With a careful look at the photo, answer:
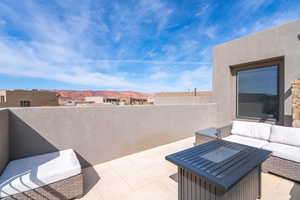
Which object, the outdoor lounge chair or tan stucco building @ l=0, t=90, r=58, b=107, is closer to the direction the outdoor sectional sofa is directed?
the outdoor lounge chair

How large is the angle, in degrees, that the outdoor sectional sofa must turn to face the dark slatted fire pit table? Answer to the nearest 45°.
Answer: approximately 45° to its left

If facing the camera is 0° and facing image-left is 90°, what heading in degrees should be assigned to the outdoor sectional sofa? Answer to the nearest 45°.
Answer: approximately 45°

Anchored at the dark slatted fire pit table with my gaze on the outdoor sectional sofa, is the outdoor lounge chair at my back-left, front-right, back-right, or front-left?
back-left

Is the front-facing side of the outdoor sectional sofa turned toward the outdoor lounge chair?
yes
